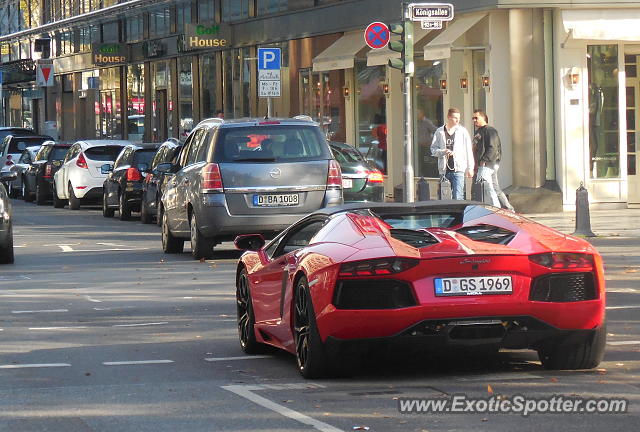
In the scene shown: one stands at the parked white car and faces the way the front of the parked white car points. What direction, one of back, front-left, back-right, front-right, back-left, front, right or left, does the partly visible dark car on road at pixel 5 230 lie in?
back-left

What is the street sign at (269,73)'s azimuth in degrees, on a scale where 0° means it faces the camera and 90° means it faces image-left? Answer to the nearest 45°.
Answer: approximately 0°

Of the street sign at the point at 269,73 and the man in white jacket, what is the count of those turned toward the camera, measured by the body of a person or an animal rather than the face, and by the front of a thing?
2

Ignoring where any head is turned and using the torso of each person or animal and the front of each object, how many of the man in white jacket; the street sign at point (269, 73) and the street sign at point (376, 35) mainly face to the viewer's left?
0

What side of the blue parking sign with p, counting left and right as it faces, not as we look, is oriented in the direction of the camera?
front

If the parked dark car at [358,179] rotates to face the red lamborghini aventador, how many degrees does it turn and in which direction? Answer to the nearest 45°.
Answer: approximately 135° to its left

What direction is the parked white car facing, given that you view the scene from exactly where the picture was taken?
facing away from the viewer and to the left of the viewer

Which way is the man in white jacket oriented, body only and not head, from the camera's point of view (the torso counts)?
toward the camera

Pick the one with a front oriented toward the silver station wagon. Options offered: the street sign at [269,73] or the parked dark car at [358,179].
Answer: the street sign

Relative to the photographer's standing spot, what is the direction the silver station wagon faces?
facing away from the viewer and to the left of the viewer
